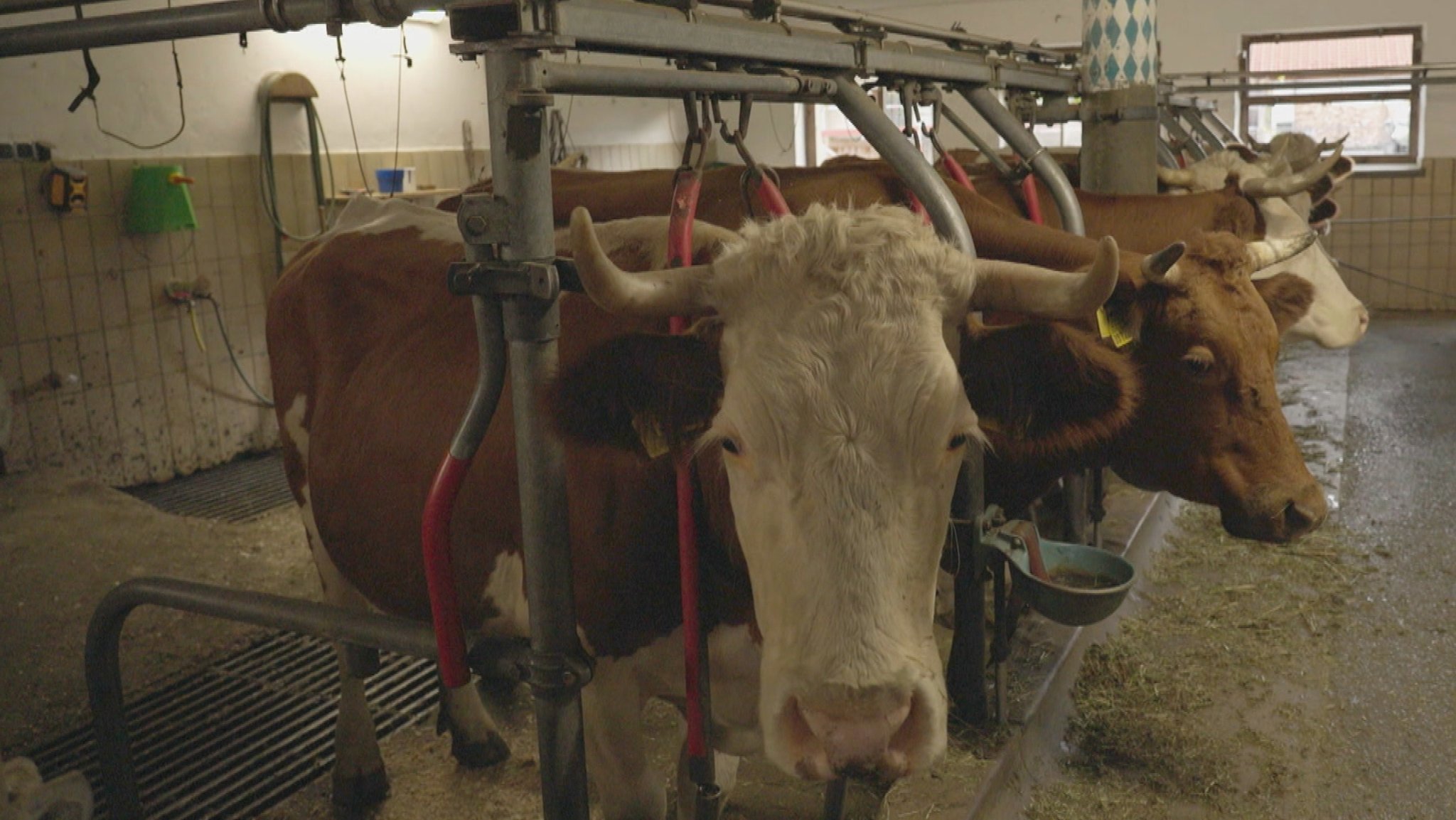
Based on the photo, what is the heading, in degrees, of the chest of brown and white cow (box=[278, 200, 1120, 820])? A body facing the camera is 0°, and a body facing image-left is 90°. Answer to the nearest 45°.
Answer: approximately 315°

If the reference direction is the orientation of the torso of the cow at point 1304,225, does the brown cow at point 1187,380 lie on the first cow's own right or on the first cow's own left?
on the first cow's own right

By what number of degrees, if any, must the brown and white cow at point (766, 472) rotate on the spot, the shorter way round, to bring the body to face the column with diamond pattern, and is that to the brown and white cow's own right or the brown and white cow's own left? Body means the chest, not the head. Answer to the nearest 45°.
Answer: approximately 90° to the brown and white cow's own left

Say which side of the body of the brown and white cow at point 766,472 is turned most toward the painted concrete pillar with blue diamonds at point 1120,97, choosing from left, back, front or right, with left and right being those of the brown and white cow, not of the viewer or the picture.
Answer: left

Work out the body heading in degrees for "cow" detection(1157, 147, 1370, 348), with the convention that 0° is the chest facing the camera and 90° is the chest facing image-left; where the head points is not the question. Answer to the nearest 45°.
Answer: approximately 270°

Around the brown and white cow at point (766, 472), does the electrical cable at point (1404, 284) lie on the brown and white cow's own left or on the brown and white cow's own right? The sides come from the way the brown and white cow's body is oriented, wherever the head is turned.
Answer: on the brown and white cow's own left

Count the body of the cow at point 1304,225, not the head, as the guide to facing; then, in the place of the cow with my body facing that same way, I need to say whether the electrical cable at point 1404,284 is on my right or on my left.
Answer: on my left

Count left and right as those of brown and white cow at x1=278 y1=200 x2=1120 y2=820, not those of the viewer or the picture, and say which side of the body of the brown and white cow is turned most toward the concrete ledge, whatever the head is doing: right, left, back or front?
left

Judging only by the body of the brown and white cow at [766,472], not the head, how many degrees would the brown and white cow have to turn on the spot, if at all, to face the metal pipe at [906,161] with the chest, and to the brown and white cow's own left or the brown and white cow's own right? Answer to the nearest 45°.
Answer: approximately 90° to the brown and white cow's own left
